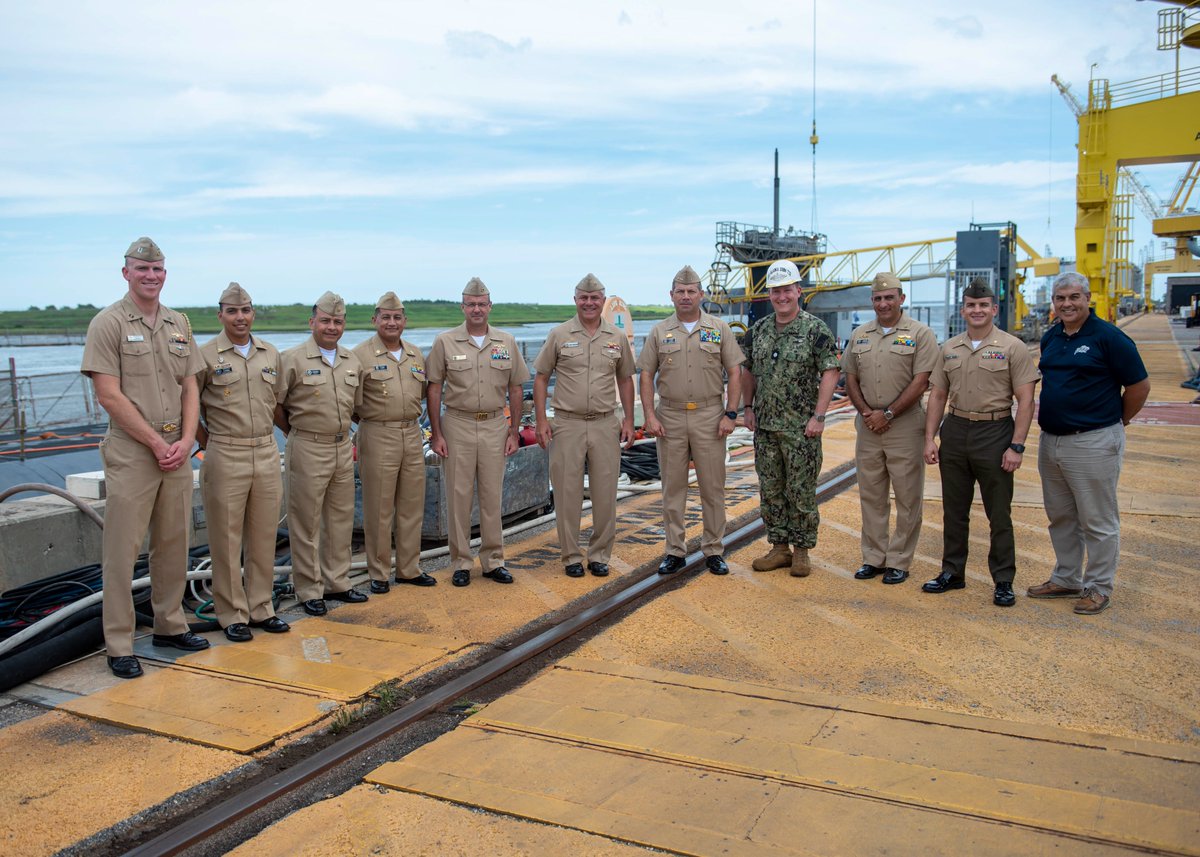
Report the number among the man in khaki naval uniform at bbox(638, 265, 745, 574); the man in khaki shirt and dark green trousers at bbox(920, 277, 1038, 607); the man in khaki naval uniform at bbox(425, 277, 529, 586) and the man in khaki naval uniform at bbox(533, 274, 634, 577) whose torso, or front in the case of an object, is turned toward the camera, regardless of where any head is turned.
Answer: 4

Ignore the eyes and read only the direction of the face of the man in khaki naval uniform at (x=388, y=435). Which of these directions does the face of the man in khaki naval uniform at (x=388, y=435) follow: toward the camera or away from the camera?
toward the camera

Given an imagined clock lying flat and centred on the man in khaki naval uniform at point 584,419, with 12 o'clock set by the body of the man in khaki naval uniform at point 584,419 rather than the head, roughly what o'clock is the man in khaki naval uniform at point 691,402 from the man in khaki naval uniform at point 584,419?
the man in khaki naval uniform at point 691,402 is roughly at 9 o'clock from the man in khaki naval uniform at point 584,419.

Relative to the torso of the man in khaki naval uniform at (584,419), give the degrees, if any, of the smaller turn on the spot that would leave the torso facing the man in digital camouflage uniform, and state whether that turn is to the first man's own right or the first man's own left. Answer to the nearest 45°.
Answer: approximately 90° to the first man's own left

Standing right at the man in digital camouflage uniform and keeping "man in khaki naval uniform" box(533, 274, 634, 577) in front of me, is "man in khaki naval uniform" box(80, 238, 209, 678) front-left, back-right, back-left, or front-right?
front-left

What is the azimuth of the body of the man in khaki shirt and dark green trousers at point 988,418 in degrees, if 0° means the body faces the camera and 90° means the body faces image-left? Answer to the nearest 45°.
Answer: approximately 0°

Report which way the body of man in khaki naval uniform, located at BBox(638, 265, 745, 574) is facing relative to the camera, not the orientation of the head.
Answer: toward the camera

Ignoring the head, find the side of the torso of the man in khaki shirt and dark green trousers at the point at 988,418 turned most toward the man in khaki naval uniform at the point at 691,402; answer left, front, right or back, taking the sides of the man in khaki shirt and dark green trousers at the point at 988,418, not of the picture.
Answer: right

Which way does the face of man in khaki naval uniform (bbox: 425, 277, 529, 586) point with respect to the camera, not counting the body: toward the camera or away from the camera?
toward the camera

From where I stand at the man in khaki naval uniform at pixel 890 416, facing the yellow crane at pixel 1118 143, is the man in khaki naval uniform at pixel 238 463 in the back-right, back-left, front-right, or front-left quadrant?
back-left

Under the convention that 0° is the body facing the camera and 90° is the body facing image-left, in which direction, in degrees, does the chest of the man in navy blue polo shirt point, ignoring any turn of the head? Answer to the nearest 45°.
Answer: approximately 45°

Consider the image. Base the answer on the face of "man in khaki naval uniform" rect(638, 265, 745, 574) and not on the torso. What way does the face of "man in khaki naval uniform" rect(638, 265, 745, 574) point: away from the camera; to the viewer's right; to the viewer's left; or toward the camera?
toward the camera

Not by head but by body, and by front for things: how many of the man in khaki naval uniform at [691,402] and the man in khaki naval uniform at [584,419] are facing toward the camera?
2

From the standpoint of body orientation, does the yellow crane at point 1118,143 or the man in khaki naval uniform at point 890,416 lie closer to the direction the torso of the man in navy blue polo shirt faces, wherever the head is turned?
the man in khaki naval uniform

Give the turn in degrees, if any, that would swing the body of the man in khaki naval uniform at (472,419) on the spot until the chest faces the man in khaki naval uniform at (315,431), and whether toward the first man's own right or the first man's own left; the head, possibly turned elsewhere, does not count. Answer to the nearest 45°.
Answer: approximately 45° to the first man's own right
